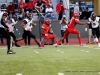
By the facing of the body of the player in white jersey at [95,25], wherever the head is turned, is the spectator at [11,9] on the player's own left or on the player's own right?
on the player's own right

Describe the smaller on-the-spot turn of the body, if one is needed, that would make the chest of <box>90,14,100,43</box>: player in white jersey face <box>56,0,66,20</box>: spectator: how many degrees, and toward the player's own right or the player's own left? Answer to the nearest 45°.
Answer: approximately 90° to the player's own right

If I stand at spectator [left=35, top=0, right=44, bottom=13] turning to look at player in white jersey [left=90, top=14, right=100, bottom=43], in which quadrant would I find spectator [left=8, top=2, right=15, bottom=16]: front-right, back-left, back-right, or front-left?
back-right

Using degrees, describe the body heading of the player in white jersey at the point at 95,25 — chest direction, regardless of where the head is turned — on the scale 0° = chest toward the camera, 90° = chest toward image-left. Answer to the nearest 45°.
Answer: approximately 45°

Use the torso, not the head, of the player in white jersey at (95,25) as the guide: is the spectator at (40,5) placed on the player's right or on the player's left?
on the player's right
